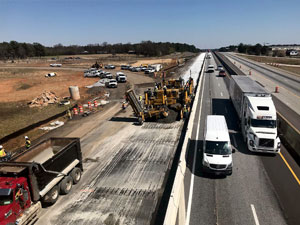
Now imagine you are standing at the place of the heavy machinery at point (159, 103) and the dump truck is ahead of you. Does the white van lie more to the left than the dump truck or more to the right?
left

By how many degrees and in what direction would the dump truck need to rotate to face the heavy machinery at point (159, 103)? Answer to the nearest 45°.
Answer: approximately 180°

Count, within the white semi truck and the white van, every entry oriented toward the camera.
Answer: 2

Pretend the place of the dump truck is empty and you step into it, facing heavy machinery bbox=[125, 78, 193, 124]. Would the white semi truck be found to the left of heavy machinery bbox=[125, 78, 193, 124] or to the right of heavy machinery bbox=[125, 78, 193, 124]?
right

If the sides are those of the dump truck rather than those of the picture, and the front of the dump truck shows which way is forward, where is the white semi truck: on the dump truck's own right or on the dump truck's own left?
on the dump truck's own left

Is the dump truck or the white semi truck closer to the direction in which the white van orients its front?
the dump truck

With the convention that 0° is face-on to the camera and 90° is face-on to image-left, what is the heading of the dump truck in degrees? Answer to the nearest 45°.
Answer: approximately 45°

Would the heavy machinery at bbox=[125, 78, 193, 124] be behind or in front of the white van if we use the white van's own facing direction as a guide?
behind

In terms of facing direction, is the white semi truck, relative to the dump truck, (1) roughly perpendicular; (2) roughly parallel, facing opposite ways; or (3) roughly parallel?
roughly parallel

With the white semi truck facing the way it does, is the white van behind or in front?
in front

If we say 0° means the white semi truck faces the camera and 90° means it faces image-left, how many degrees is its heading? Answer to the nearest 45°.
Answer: approximately 0°

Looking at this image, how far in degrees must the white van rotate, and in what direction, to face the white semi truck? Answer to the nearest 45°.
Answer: approximately 135° to its left

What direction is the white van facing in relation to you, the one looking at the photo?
facing the viewer

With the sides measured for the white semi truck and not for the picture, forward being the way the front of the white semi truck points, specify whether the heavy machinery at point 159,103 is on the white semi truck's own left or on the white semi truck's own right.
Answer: on the white semi truck's own right
